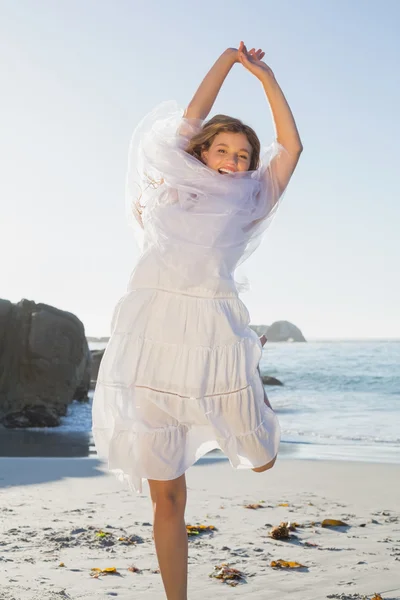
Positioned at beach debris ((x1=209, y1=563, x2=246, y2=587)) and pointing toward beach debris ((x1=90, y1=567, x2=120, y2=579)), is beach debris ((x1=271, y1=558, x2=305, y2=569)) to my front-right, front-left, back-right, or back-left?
back-right

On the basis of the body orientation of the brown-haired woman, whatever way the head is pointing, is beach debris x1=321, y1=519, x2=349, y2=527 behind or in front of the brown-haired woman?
behind

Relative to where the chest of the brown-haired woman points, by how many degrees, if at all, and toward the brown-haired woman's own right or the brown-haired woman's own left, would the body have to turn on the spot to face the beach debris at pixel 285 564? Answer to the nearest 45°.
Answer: approximately 135° to the brown-haired woman's own left

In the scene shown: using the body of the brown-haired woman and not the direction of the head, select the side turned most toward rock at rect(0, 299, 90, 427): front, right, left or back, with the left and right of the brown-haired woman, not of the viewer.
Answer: back

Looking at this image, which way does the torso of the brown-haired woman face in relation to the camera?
toward the camera

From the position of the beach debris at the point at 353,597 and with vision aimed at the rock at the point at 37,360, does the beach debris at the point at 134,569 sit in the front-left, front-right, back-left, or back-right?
front-left

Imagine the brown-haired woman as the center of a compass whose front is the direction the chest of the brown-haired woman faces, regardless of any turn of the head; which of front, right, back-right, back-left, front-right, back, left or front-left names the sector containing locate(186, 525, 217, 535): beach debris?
back

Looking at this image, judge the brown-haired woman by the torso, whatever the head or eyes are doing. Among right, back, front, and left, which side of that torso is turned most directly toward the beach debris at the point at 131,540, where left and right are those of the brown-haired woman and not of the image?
back

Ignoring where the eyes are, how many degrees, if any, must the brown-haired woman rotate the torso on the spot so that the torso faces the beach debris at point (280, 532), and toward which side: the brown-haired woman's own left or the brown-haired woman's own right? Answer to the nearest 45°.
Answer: approximately 180°
